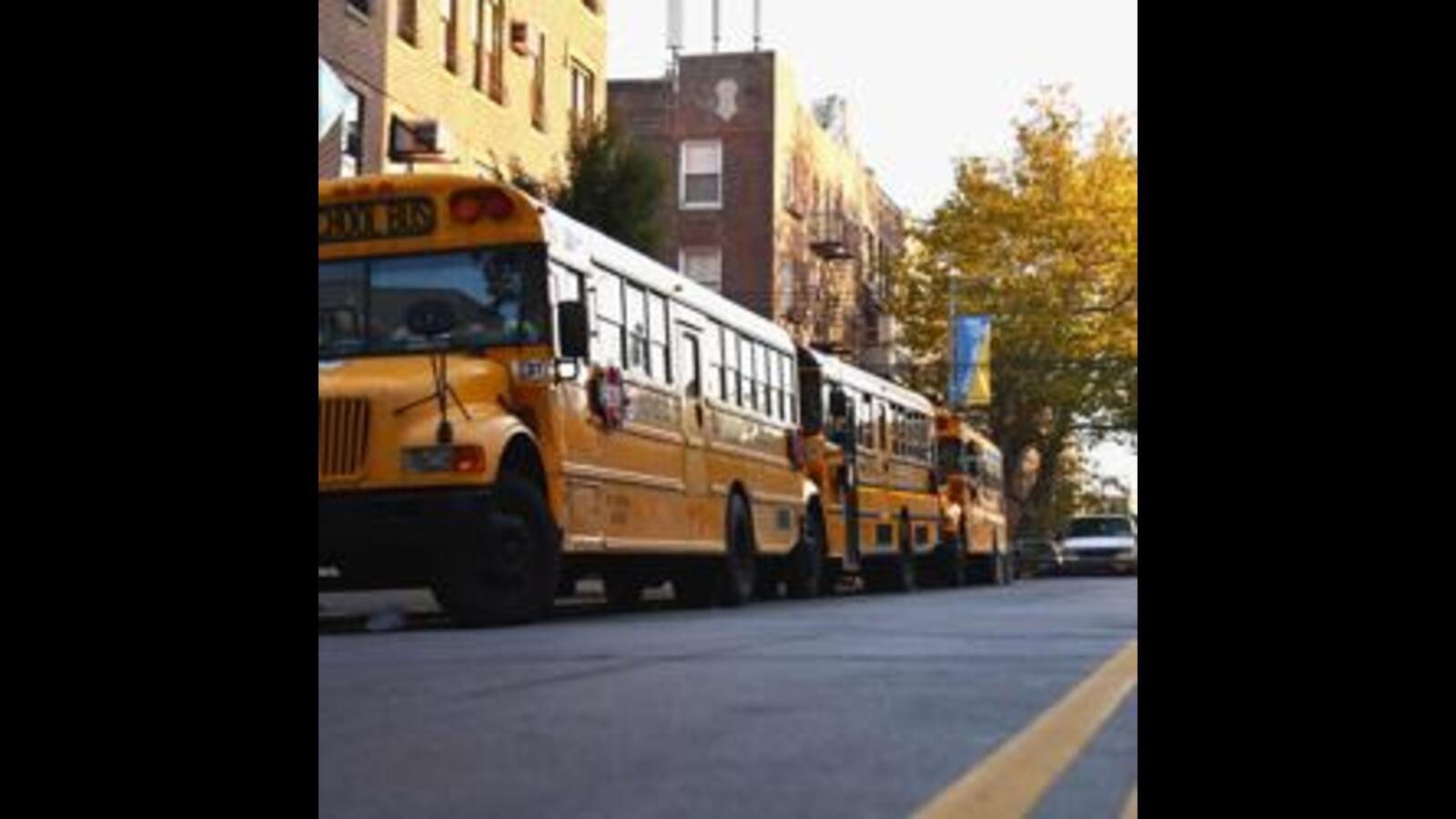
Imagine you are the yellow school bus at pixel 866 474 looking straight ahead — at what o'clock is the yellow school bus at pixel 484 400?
the yellow school bus at pixel 484 400 is roughly at 11 o'clock from the yellow school bus at pixel 866 474.

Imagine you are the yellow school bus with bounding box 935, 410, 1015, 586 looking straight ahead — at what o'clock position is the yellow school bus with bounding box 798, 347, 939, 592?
the yellow school bus with bounding box 798, 347, 939, 592 is roughly at 11 o'clock from the yellow school bus with bounding box 935, 410, 1015, 586.

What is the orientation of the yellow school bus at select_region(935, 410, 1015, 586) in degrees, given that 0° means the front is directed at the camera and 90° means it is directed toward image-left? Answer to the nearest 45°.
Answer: approximately 45°

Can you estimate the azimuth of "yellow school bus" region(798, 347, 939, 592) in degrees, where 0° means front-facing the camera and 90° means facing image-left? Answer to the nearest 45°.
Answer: approximately 45°

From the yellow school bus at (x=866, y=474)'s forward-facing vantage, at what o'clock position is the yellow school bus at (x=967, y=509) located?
the yellow school bus at (x=967, y=509) is roughly at 5 o'clock from the yellow school bus at (x=866, y=474).

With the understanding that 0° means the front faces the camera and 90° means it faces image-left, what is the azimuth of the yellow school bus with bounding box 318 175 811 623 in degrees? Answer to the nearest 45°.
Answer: approximately 45°

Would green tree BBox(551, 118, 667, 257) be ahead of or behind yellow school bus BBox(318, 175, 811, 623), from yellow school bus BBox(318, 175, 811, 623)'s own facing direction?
behind

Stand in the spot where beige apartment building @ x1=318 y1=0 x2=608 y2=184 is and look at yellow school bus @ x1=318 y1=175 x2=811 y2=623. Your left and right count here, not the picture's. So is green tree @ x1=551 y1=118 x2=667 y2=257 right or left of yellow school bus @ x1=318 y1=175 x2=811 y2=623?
left
